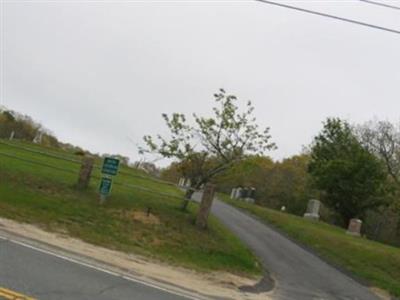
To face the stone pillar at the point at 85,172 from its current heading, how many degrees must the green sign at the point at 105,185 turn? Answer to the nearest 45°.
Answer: approximately 135° to its right

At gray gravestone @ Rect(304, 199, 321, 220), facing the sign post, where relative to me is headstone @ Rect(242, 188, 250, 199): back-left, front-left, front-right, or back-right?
back-right

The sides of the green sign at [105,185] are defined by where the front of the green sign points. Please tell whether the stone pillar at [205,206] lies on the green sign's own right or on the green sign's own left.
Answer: on the green sign's own left

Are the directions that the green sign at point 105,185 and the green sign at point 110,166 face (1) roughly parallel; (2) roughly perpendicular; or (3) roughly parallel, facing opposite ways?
roughly parallel

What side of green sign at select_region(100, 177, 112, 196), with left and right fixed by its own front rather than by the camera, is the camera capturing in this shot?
front

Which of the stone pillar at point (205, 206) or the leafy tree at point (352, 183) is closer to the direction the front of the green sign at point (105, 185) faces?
the stone pillar

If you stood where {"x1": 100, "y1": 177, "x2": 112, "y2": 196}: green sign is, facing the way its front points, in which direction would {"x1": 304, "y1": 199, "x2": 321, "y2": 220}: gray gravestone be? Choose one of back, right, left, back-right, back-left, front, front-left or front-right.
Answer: back-left

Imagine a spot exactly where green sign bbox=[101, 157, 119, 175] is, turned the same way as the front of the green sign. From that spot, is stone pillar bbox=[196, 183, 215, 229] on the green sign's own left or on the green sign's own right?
on the green sign's own left

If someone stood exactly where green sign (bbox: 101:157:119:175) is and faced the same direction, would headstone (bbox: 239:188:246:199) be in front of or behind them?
behind

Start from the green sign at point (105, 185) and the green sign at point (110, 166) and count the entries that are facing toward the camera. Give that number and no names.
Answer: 2
